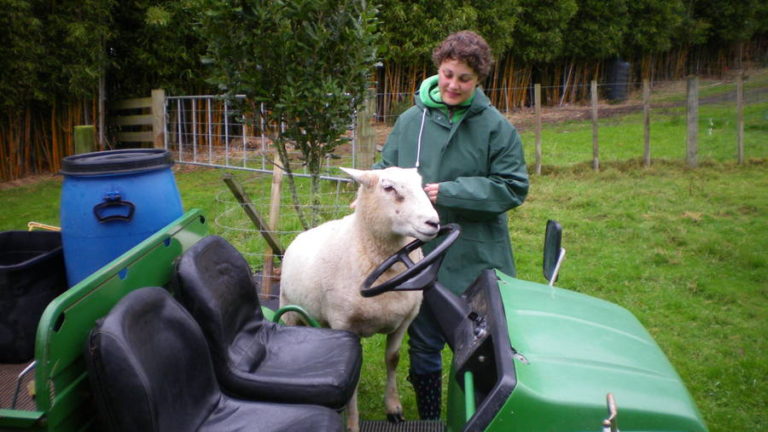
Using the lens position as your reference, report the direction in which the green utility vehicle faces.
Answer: facing to the right of the viewer

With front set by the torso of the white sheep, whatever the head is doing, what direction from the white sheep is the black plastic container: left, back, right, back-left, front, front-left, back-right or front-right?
back-right

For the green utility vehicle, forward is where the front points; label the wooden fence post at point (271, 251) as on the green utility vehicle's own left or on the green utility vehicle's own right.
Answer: on the green utility vehicle's own left

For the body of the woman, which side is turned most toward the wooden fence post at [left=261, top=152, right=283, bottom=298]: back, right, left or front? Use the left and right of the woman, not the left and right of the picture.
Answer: right

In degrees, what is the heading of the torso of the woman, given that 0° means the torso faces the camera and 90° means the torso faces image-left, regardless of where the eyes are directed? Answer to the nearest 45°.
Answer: approximately 45°

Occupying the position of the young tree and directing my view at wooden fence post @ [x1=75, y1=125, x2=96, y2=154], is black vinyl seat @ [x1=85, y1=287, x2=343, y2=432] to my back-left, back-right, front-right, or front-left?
back-left

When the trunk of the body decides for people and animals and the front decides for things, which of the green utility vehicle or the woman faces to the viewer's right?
the green utility vehicle

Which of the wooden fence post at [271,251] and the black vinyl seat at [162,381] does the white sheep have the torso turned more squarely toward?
the black vinyl seat

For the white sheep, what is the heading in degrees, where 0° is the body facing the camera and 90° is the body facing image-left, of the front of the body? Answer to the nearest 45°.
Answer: approximately 315°

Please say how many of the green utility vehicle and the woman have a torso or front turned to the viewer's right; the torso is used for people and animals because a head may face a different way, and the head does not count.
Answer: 1

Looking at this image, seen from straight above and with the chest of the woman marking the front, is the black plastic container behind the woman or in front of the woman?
in front

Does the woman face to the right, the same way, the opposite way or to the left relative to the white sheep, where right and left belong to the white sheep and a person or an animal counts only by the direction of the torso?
to the right

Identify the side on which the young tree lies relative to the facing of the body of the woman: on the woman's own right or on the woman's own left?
on the woman's own right

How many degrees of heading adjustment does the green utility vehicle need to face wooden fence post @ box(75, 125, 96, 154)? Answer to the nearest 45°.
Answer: approximately 135° to its left

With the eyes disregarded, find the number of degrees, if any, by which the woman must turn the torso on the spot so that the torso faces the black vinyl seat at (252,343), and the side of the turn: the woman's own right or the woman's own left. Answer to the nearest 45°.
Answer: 0° — they already face it

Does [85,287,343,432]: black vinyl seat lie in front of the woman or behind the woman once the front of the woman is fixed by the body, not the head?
in front

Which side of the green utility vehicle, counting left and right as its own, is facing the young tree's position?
left
